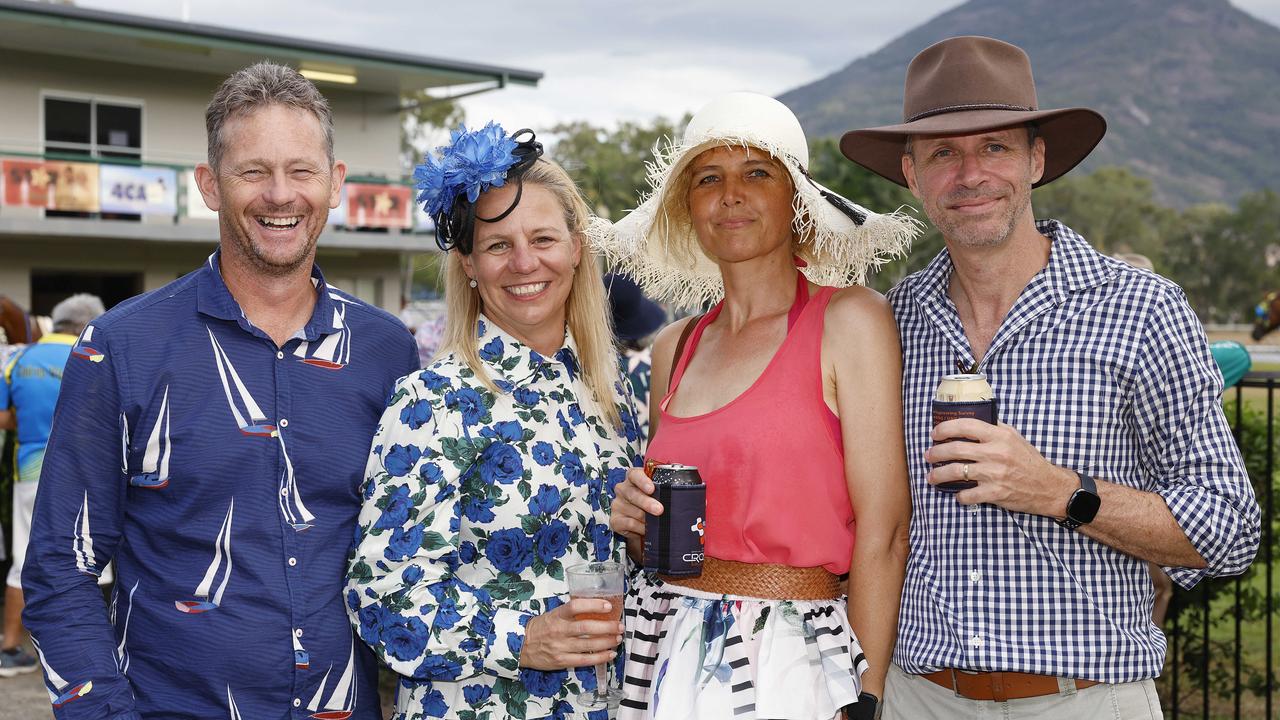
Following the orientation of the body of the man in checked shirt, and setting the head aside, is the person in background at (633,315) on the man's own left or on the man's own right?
on the man's own right

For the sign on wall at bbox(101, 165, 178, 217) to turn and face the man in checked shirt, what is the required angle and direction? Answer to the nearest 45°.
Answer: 0° — it already faces them

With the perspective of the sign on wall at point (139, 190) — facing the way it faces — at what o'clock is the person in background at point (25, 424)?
The person in background is roughly at 12 o'clock from the sign on wall.

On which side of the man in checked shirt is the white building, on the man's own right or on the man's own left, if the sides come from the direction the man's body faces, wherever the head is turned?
on the man's own right

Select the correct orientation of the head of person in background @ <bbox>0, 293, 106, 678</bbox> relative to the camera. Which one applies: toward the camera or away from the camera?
away from the camera
